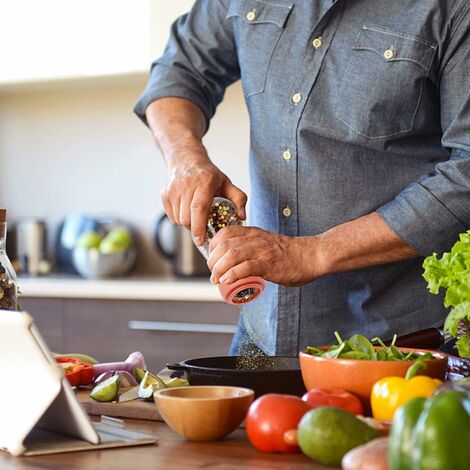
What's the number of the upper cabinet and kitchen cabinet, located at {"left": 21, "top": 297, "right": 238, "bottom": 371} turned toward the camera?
2

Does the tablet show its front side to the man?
yes

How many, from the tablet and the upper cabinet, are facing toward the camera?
1

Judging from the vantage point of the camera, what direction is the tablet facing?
facing away from the viewer and to the right of the viewer

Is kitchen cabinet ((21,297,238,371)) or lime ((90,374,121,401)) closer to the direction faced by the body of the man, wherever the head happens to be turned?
the lime
